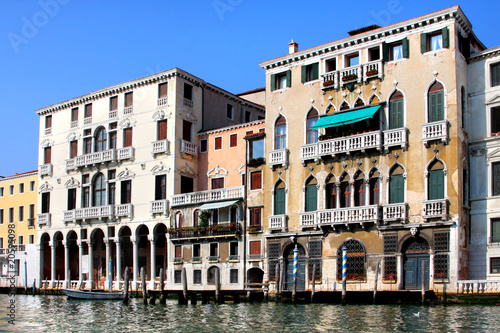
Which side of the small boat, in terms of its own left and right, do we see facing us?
left
